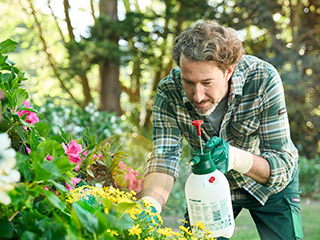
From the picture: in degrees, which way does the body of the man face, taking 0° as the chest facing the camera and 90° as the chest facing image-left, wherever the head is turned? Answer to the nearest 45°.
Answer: approximately 45°

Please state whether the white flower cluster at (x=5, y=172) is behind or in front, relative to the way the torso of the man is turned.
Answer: in front

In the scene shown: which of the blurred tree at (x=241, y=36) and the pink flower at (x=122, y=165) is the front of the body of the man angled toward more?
the pink flower

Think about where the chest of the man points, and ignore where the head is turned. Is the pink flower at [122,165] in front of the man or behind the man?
in front

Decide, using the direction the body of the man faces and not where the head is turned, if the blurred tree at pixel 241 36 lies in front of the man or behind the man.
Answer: behind

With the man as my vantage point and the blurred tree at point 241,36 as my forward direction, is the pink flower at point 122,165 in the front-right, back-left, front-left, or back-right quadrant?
back-left

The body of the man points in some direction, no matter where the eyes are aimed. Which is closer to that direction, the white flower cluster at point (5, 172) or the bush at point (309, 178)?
the white flower cluster

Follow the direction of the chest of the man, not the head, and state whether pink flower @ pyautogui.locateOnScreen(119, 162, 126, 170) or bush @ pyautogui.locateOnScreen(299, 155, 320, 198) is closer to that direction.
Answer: the pink flower
